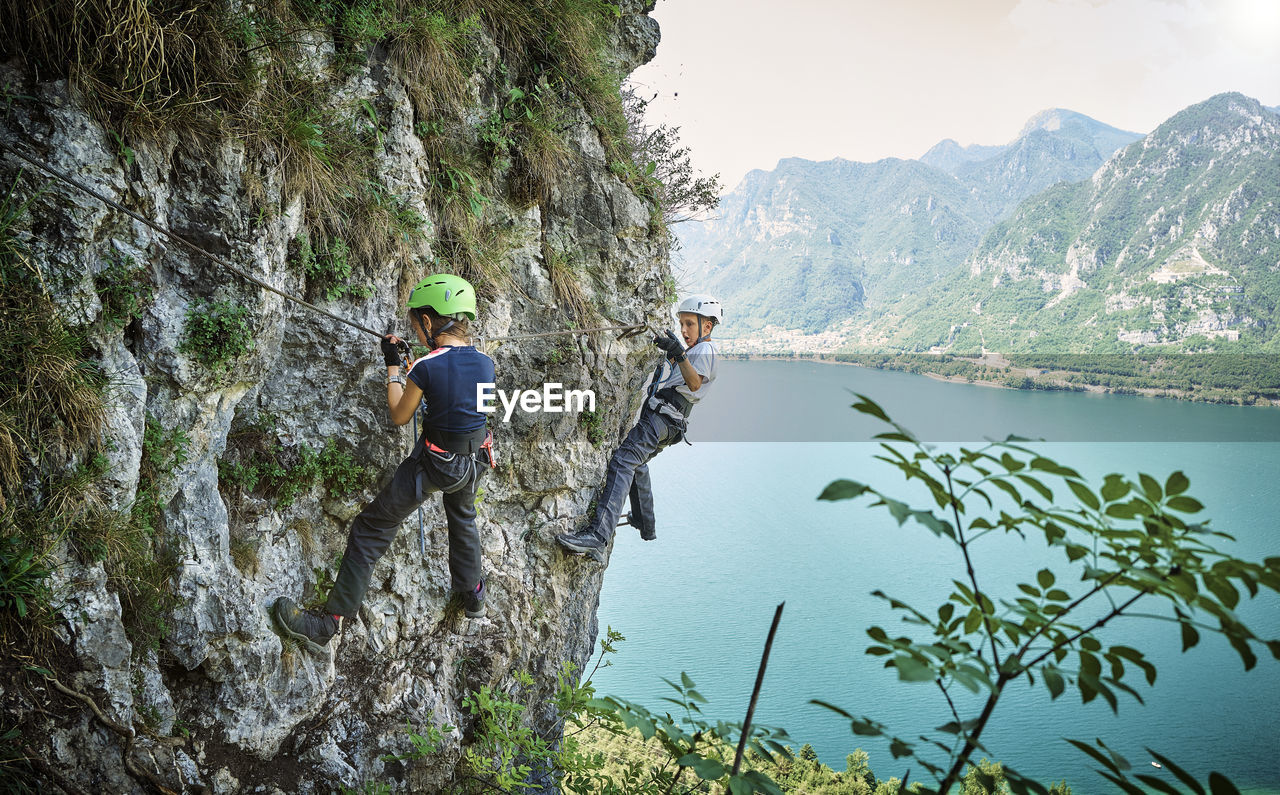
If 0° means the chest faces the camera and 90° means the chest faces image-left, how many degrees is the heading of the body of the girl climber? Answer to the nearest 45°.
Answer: approximately 135°

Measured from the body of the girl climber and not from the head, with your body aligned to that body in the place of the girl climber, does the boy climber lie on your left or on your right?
on your right

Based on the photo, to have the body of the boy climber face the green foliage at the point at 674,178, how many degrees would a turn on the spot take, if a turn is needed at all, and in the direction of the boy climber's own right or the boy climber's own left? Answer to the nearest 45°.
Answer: approximately 90° to the boy climber's own right

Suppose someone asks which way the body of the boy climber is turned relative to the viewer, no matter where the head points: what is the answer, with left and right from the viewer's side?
facing to the left of the viewer
